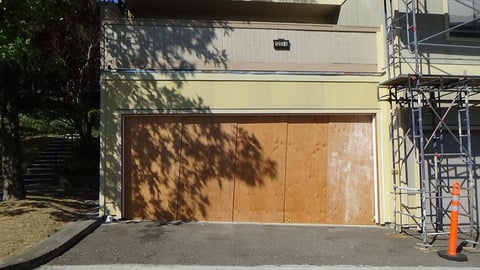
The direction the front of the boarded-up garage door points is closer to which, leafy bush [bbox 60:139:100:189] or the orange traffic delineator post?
the orange traffic delineator post

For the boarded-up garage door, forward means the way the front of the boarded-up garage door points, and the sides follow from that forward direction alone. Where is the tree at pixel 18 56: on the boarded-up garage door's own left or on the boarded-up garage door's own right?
on the boarded-up garage door's own right

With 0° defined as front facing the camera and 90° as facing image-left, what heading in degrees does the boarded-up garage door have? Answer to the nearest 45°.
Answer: approximately 0°

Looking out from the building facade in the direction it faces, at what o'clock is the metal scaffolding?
The metal scaffolding is roughly at 9 o'clock from the building facade.

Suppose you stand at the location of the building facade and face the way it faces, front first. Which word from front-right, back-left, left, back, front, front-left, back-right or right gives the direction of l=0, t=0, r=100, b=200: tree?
right

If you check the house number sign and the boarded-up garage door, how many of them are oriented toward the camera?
2

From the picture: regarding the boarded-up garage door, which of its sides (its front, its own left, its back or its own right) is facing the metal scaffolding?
left

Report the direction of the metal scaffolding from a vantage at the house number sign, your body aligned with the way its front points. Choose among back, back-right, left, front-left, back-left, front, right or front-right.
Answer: left

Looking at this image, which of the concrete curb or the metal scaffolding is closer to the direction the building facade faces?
the concrete curb

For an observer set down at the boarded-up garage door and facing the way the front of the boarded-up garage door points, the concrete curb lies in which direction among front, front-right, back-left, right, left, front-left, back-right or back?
front-right
